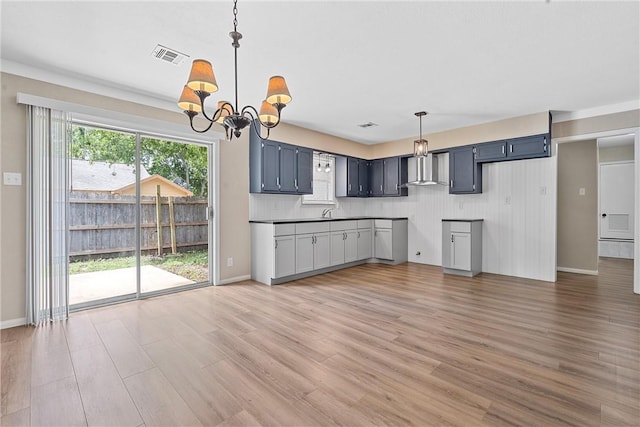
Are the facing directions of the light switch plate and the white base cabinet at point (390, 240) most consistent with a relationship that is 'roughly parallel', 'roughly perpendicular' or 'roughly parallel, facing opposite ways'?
roughly perpendicular

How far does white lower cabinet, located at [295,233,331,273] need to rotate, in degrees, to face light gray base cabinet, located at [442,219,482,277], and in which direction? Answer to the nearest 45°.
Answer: approximately 45° to its left

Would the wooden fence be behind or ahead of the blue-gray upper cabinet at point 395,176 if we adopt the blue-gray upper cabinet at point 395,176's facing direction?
ahead

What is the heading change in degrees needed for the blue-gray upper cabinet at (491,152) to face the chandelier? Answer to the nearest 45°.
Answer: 0° — it already faces it

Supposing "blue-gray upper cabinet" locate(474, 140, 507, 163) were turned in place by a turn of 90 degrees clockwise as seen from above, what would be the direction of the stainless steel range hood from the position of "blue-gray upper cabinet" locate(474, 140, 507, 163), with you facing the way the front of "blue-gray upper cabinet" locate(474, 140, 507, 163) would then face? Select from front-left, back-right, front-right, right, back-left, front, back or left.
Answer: front-left

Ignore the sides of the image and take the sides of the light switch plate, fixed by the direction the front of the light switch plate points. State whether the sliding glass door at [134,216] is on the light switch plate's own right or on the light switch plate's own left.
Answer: on the light switch plate's own left

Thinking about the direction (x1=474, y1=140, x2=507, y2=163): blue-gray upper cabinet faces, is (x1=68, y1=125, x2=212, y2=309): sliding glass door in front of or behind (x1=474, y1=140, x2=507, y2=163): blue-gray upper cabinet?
in front

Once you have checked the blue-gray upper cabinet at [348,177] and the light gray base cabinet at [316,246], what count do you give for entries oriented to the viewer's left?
0

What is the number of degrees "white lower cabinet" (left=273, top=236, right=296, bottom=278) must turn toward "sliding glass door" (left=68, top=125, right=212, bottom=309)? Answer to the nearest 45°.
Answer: approximately 135° to its right
